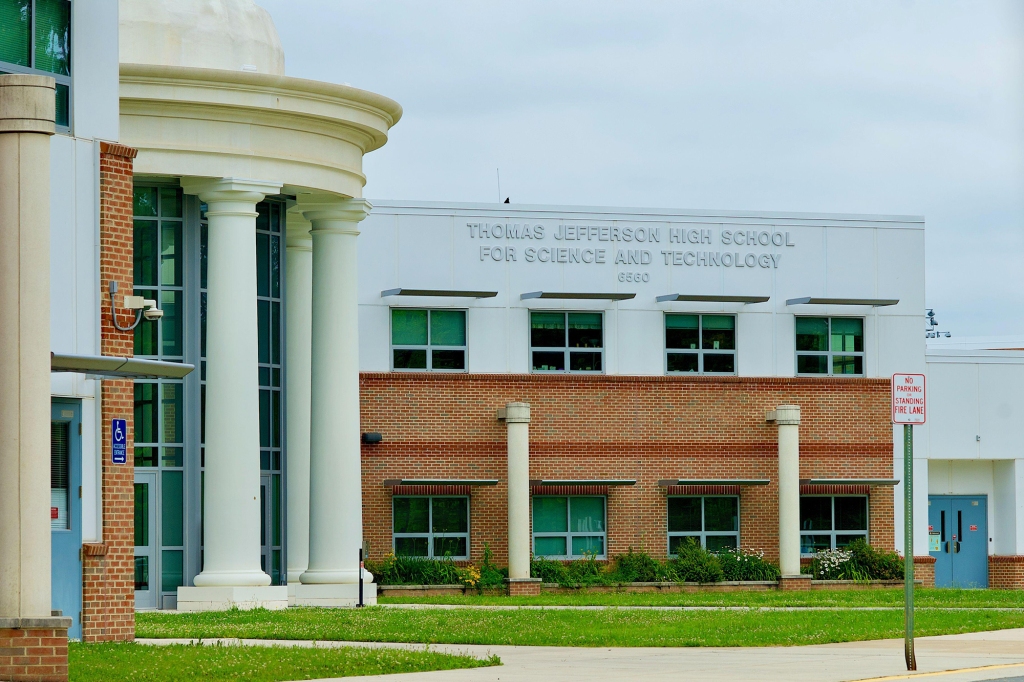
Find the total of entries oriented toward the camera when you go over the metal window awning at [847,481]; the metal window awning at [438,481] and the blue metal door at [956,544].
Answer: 3

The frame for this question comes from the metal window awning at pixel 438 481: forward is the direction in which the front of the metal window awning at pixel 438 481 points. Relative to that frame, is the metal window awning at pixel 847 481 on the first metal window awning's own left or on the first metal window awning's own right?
on the first metal window awning's own left

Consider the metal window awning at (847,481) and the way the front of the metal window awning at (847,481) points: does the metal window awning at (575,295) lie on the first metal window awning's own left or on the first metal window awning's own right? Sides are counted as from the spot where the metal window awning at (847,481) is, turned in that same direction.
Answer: on the first metal window awning's own right

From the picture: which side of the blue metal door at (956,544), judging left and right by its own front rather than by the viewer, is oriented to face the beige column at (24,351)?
front

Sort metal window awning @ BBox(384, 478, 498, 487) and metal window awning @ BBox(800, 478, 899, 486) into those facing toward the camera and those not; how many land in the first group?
2

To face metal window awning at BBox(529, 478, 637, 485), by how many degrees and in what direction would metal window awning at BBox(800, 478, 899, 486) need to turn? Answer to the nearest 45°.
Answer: approximately 45° to its right

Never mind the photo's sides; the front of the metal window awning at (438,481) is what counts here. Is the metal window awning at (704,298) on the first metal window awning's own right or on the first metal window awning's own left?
on the first metal window awning's own left

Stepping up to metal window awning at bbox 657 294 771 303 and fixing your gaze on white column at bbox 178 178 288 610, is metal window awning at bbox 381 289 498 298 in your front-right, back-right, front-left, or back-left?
front-right

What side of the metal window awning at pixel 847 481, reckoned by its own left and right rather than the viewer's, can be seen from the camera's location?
front

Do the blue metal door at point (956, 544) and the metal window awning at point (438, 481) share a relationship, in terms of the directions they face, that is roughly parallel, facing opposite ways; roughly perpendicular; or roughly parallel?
roughly parallel

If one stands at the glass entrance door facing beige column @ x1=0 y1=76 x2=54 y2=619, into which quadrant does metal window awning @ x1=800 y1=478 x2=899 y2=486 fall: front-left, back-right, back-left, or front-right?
back-left

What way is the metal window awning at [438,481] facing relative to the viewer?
toward the camera
